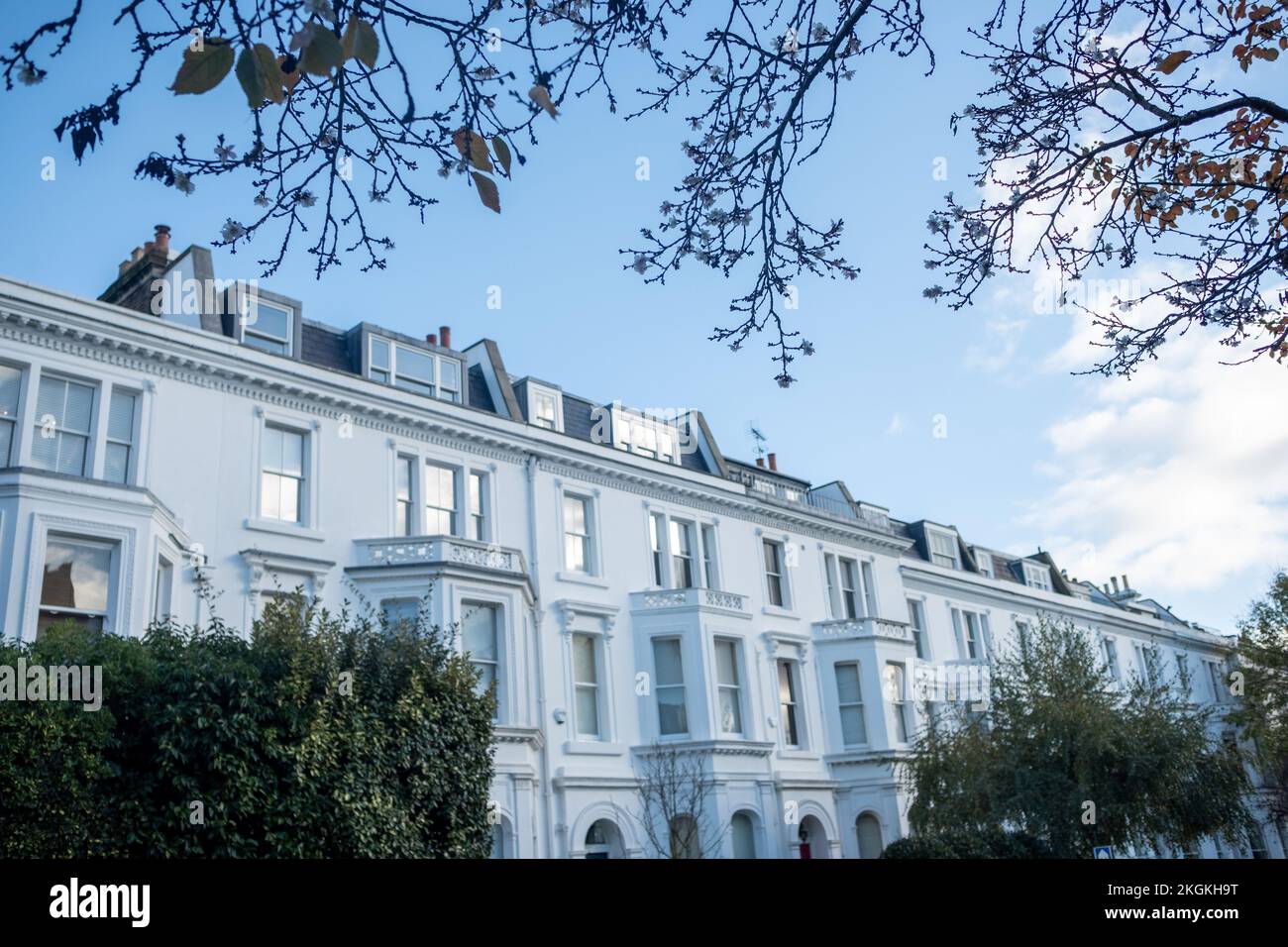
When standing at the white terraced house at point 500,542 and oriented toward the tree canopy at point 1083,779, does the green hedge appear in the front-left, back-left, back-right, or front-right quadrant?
back-right

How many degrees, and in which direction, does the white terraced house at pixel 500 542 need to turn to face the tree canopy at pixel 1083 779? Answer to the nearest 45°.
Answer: approximately 45° to its left

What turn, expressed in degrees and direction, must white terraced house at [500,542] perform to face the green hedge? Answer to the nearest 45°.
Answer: approximately 45° to its right
